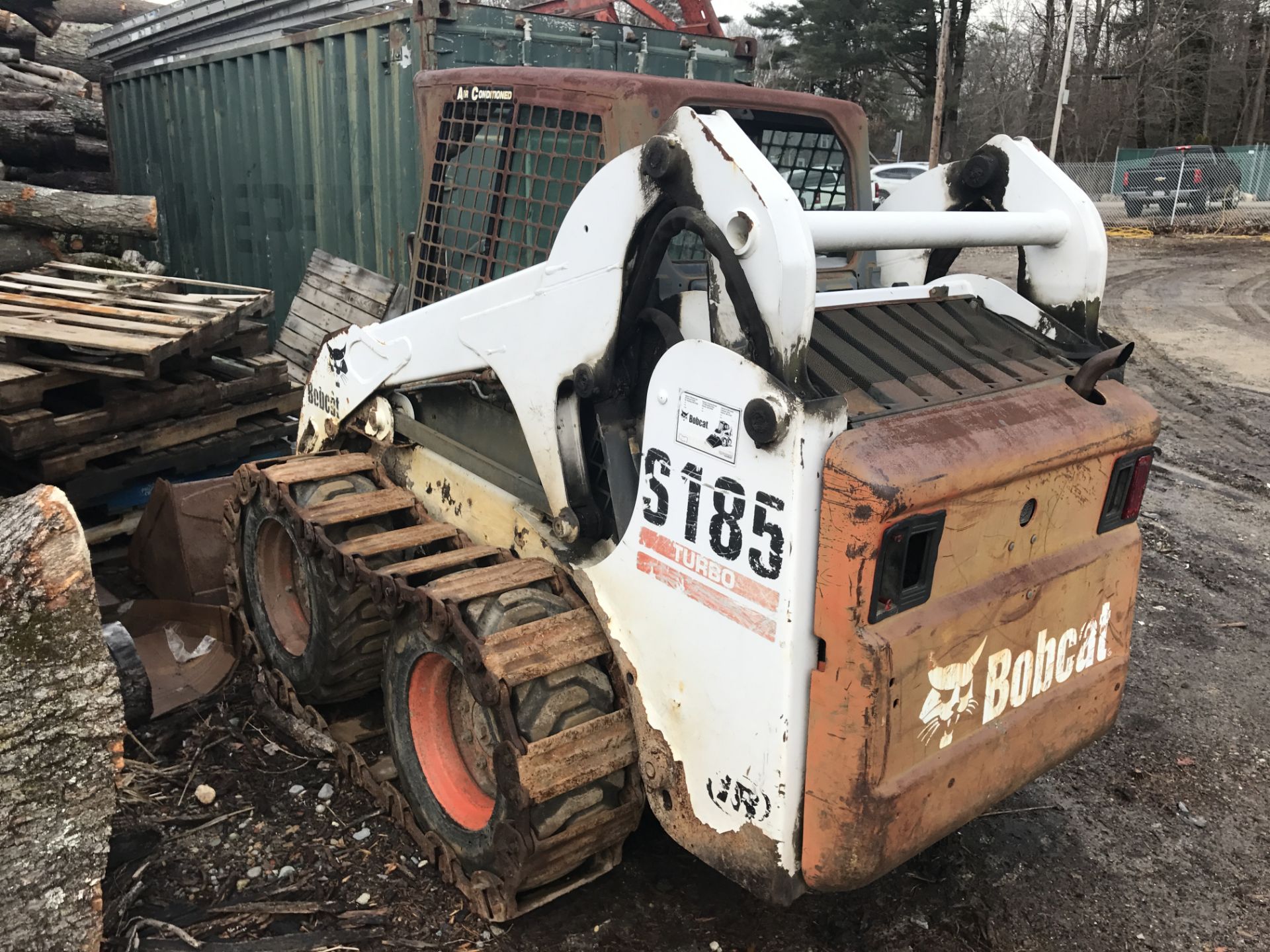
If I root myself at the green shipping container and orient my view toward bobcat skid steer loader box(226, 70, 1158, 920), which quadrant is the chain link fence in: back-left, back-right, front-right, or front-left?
back-left

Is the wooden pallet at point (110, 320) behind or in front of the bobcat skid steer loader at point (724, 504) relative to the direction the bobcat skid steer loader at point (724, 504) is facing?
in front

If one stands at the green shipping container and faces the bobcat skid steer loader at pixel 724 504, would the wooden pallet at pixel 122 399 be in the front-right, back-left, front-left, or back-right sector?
front-right

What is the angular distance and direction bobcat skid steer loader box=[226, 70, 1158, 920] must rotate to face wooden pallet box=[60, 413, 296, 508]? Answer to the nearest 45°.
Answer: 0° — it already faces it

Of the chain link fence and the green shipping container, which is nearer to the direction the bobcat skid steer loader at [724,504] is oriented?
the green shipping container

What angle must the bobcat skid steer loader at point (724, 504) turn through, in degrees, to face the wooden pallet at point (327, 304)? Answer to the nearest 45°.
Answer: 0° — it already faces it

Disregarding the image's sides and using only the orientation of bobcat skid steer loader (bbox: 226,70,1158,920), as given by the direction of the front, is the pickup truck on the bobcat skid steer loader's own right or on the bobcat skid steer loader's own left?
on the bobcat skid steer loader's own right

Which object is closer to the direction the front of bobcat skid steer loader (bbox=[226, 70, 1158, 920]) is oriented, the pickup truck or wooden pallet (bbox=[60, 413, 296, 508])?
the wooden pallet

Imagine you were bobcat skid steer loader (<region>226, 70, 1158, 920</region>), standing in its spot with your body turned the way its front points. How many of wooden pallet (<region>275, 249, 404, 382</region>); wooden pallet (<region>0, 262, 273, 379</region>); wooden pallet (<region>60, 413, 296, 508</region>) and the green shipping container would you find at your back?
0

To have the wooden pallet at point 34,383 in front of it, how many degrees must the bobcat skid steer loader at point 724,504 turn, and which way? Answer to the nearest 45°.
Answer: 0° — it already faces it

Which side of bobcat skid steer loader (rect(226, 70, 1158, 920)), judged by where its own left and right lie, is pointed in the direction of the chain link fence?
right

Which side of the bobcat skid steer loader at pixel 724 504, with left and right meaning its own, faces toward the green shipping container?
front

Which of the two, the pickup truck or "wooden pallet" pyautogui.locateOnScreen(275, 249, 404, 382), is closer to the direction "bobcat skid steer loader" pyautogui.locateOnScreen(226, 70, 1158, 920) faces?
the wooden pallet

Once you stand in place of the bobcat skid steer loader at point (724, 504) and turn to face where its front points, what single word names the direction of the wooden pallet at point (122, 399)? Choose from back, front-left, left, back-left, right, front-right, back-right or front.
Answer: front

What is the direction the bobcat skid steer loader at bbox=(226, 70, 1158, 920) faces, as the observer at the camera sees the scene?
facing away from the viewer and to the left of the viewer
